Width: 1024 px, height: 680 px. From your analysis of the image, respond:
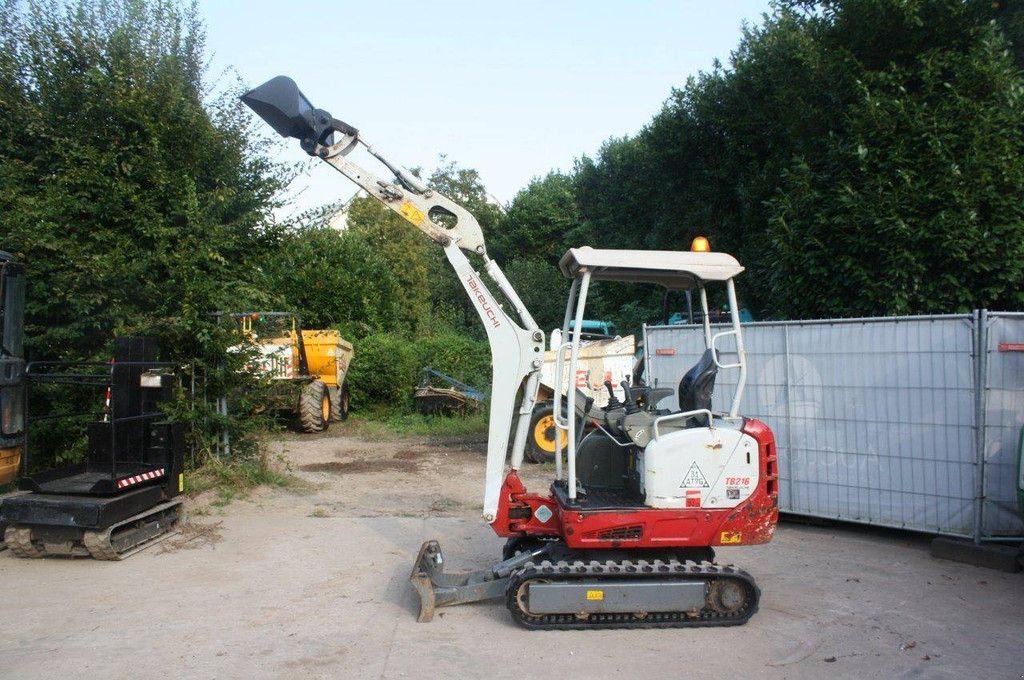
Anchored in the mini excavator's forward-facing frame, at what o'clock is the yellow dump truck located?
The yellow dump truck is roughly at 2 o'clock from the mini excavator.

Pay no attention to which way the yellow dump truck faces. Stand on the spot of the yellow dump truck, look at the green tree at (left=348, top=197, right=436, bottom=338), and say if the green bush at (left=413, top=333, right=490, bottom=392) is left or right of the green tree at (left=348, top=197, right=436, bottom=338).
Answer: right

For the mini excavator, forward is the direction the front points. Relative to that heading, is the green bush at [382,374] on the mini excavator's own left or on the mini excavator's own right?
on the mini excavator's own right

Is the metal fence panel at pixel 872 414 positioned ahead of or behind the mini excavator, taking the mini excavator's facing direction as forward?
behind

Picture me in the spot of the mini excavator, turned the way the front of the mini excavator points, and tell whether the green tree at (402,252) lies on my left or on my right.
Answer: on my right

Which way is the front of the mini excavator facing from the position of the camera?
facing to the left of the viewer

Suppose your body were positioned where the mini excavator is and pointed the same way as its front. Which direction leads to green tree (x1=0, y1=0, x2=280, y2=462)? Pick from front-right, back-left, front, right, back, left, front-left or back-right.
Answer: front-right

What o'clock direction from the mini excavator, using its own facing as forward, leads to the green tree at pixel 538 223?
The green tree is roughly at 3 o'clock from the mini excavator.

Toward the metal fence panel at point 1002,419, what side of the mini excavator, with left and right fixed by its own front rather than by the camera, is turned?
back

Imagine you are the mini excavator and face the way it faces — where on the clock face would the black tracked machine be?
The black tracked machine is roughly at 1 o'clock from the mini excavator.
